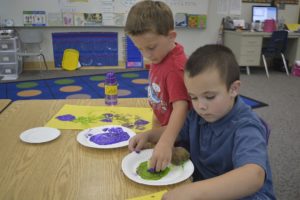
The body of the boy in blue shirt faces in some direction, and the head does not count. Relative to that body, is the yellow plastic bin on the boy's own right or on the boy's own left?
on the boy's own right

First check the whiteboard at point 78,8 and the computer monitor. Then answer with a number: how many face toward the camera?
2

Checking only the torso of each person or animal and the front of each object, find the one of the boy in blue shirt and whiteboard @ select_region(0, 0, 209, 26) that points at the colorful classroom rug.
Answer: the whiteboard

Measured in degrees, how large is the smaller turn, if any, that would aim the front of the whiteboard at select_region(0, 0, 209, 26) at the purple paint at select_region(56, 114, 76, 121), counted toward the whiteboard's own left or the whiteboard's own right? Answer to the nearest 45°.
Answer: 0° — it already faces it

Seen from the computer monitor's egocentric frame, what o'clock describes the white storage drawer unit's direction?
The white storage drawer unit is roughly at 2 o'clock from the computer monitor.

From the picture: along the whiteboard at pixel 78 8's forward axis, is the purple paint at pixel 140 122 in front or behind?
in front

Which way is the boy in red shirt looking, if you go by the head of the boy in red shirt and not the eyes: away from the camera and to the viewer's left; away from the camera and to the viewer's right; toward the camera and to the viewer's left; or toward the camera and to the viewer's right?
toward the camera and to the viewer's left

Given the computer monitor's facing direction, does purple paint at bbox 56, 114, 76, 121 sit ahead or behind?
ahead

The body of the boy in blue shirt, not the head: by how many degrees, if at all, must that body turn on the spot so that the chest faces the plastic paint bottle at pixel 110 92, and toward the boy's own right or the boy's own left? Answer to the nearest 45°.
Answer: approximately 90° to the boy's own right

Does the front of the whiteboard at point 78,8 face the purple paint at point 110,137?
yes
